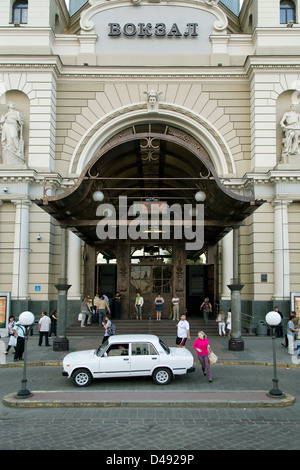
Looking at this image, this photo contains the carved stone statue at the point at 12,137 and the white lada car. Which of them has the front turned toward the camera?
the carved stone statue

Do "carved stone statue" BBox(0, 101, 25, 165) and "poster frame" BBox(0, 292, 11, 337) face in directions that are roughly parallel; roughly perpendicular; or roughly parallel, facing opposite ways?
roughly parallel

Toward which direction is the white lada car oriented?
to the viewer's left

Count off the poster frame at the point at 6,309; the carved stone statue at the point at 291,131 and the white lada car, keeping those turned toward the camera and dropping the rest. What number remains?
2

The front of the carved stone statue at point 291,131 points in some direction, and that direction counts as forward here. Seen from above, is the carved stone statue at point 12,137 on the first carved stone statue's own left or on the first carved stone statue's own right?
on the first carved stone statue's own right

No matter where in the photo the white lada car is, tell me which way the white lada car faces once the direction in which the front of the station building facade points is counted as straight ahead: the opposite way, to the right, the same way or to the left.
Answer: to the right

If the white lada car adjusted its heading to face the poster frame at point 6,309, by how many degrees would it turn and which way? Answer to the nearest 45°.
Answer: approximately 45° to its right

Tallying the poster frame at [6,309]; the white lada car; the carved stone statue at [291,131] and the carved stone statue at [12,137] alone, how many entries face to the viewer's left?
1

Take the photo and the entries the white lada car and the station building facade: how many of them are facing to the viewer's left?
1

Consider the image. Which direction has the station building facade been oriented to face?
toward the camera

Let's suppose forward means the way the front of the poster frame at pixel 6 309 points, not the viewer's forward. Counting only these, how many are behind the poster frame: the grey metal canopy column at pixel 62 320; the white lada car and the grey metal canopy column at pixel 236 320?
0

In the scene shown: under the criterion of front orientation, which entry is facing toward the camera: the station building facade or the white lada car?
the station building facade

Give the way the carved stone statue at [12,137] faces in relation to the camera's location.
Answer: facing the viewer
